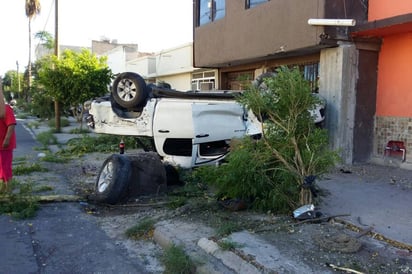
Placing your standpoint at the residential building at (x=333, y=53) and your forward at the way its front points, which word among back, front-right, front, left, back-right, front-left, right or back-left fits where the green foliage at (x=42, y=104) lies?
right

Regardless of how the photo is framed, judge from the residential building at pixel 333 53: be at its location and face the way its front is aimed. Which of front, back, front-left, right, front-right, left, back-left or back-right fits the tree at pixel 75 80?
right

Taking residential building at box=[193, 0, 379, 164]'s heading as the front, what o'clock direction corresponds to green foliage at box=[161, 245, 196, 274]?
The green foliage is roughly at 11 o'clock from the residential building.

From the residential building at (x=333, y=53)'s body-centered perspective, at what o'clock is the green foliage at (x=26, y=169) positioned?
The green foliage is roughly at 1 o'clock from the residential building.

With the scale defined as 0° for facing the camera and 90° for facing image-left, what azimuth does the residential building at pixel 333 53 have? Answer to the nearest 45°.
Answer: approximately 45°

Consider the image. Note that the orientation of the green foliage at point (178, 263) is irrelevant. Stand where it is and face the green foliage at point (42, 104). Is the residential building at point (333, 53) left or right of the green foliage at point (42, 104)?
right

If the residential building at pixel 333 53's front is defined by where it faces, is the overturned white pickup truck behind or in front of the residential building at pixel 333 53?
in front

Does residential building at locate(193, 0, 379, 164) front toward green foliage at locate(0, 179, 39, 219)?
yes

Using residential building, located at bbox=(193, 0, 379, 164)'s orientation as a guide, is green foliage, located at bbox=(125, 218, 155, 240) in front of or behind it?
in front
